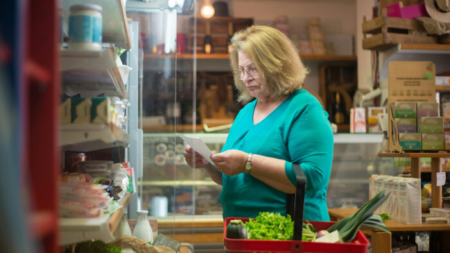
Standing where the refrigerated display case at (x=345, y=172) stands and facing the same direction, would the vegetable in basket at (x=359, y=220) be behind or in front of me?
in front

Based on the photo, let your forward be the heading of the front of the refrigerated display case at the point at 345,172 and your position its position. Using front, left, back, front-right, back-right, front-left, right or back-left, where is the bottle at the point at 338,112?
back

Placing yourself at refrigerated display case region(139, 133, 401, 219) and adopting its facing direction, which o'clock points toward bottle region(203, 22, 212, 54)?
The bottle is roughly at 5 o'clock from the refrigerated display case.

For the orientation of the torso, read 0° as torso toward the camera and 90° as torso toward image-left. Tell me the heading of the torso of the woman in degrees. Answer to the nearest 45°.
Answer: approximately 45°

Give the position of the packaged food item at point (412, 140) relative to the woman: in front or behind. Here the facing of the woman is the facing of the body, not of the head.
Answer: behind

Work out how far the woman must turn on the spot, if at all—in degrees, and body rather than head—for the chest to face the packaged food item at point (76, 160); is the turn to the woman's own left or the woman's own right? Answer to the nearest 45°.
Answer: approximately 45° to the woman's own right

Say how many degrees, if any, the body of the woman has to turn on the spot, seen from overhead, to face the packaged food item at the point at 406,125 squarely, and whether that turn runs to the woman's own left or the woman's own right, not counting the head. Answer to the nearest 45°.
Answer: approximately 180°

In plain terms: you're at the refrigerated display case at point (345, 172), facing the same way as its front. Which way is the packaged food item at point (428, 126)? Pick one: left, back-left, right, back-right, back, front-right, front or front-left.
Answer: front-left

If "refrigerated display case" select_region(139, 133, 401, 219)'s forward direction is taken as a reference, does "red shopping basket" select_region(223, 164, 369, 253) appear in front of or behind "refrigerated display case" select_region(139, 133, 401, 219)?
in front
